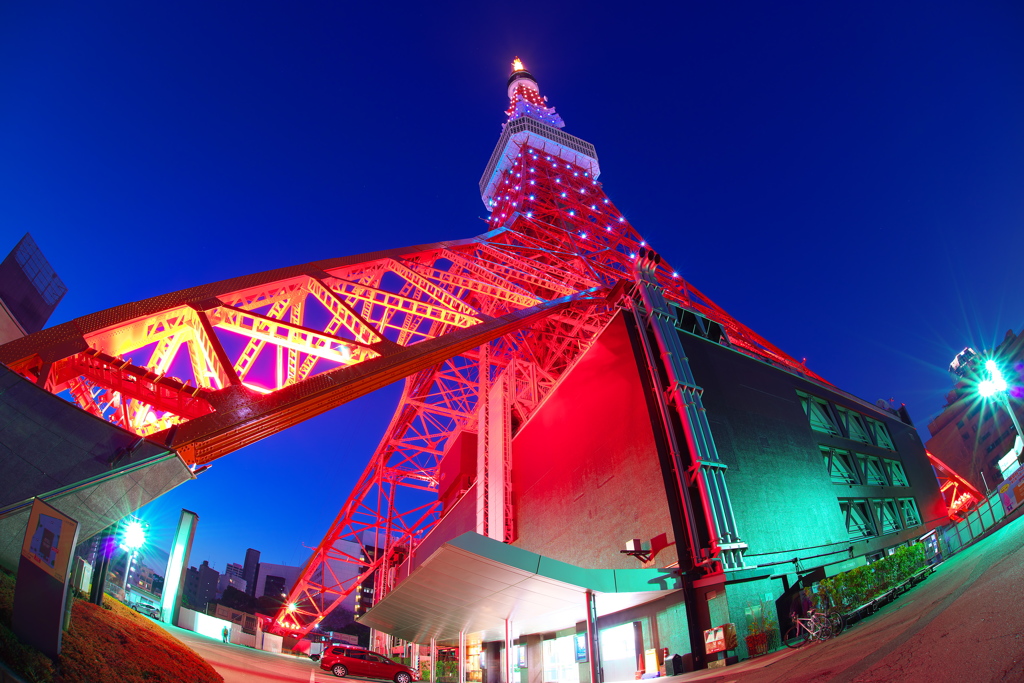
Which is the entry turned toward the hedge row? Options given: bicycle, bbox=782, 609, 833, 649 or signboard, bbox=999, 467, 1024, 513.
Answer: the signboard

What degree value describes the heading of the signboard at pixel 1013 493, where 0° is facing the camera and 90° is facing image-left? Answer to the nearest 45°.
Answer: approximately 45°

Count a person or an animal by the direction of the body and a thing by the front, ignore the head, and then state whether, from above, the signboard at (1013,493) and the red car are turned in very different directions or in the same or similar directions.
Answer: very different directions

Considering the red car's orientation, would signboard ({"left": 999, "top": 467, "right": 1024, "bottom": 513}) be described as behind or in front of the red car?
in front

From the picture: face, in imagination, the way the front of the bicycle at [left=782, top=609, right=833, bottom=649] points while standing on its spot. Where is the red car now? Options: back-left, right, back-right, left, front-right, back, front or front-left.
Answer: front-right

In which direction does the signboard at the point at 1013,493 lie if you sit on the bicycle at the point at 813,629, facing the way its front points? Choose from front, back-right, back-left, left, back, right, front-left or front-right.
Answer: back

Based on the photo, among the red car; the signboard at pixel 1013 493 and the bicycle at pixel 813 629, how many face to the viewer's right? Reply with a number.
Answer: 1

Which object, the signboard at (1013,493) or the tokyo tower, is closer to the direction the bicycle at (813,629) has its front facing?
the tokyo tower

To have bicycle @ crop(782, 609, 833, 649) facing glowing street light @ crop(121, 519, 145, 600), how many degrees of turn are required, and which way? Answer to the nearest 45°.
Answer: approximately 45° to its right

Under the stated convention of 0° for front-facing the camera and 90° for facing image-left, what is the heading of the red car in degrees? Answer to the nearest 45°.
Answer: approximately 270°

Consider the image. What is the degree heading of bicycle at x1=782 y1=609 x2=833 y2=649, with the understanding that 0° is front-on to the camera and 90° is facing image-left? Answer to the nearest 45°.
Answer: approximately 45°

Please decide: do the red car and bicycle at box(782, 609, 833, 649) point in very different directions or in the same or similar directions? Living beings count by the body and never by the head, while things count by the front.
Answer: very different directions
